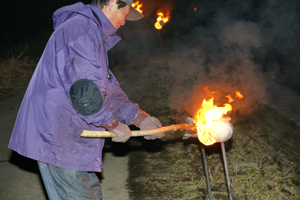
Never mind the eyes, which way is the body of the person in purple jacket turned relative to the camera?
to the viewer's right
